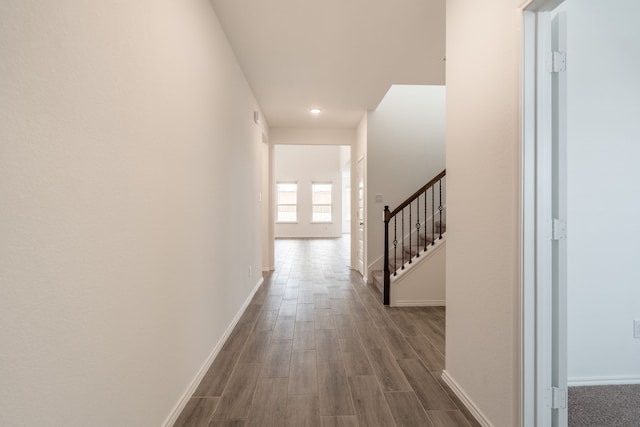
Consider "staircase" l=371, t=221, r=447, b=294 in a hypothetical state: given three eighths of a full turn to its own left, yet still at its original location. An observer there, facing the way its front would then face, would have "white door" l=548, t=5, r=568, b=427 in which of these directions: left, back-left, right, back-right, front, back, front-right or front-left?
front-right

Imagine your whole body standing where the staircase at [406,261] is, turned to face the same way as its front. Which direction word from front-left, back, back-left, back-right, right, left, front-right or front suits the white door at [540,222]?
left

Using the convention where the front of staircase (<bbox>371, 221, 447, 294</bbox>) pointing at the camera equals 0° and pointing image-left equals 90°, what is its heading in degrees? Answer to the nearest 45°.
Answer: approximately 90°

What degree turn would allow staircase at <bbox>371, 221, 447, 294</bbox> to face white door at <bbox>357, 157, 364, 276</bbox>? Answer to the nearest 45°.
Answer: approximately 45° to its right
